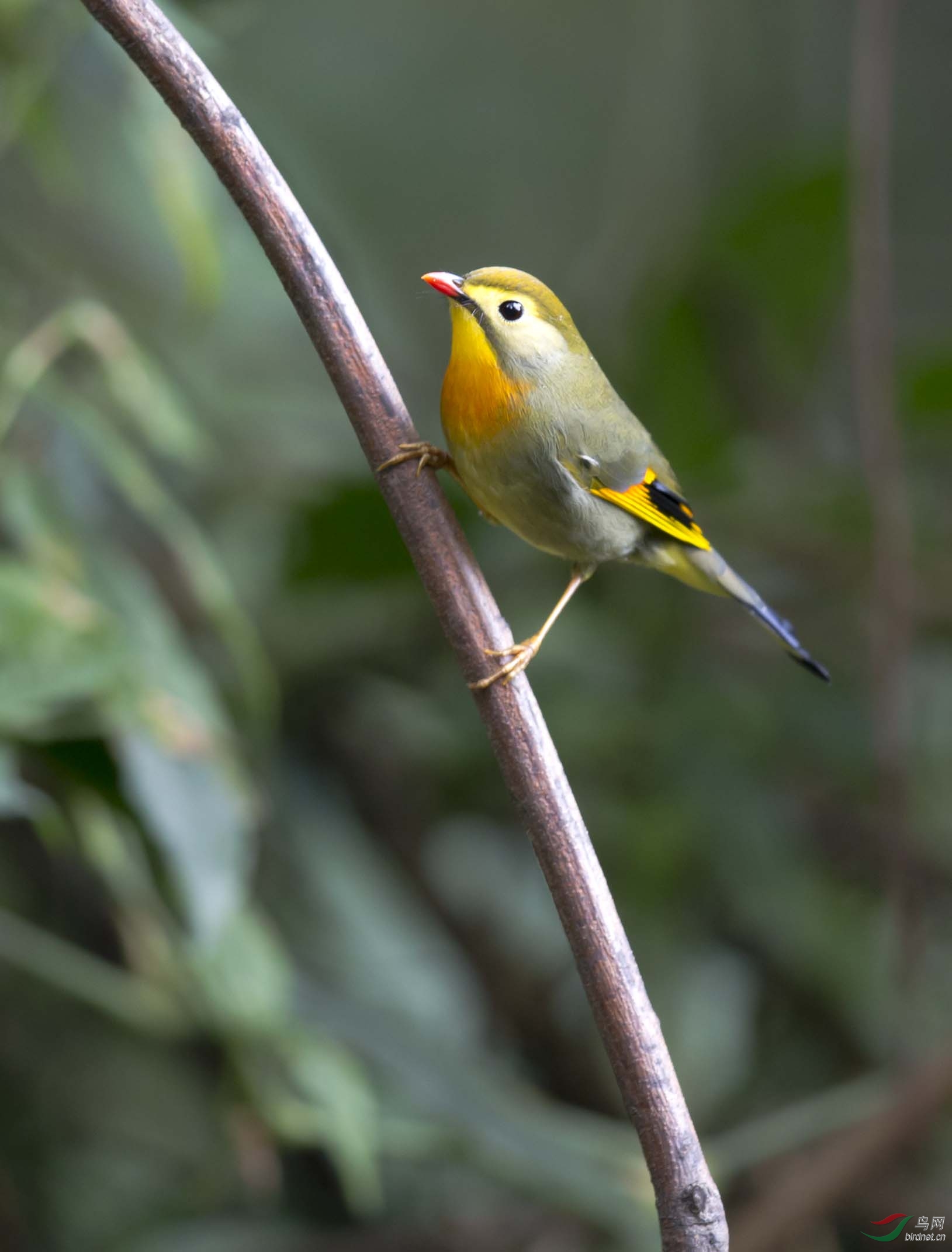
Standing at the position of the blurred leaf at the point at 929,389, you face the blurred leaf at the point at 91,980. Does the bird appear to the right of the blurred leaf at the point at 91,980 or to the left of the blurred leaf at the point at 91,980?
left

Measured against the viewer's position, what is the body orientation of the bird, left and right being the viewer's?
facing to the left of the viewer

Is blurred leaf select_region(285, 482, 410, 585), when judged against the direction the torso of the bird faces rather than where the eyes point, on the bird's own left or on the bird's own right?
on the bird's own right

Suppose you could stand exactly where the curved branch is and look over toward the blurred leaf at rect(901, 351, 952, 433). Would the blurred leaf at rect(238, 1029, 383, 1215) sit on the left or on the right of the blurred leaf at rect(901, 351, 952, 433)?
left
